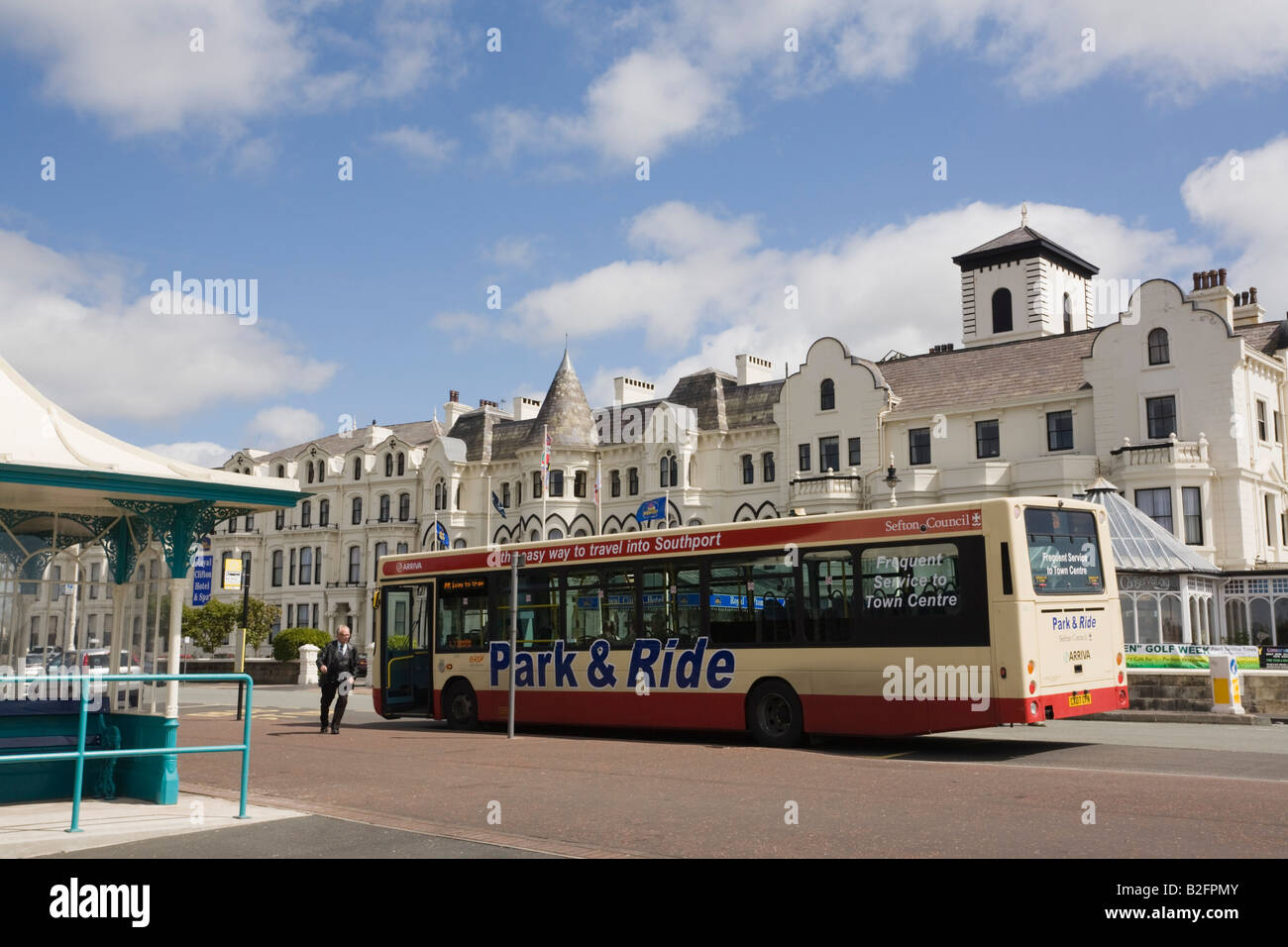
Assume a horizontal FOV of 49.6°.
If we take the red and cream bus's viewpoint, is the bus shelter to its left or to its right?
on its left

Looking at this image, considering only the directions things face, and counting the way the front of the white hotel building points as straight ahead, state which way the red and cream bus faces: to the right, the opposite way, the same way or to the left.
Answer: to the right

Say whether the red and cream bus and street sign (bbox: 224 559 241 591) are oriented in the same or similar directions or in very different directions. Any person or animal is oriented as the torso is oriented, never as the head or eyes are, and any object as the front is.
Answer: very different directions

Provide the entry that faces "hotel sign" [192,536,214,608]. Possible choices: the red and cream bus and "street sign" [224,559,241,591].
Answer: the red and cream bus

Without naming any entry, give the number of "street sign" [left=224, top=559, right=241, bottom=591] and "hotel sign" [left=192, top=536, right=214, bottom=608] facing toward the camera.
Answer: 2

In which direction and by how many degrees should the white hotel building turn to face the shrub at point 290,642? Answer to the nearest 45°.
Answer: approximately 45° to its right

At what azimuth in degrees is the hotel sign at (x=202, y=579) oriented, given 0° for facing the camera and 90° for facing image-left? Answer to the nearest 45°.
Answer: approximately 0°

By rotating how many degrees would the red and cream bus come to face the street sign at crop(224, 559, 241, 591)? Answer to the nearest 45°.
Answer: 0° — it already faces it

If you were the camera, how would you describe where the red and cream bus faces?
facing away from the viewer and to the left of the viewer

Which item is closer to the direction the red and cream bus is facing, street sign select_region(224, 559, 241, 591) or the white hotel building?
the street sign
